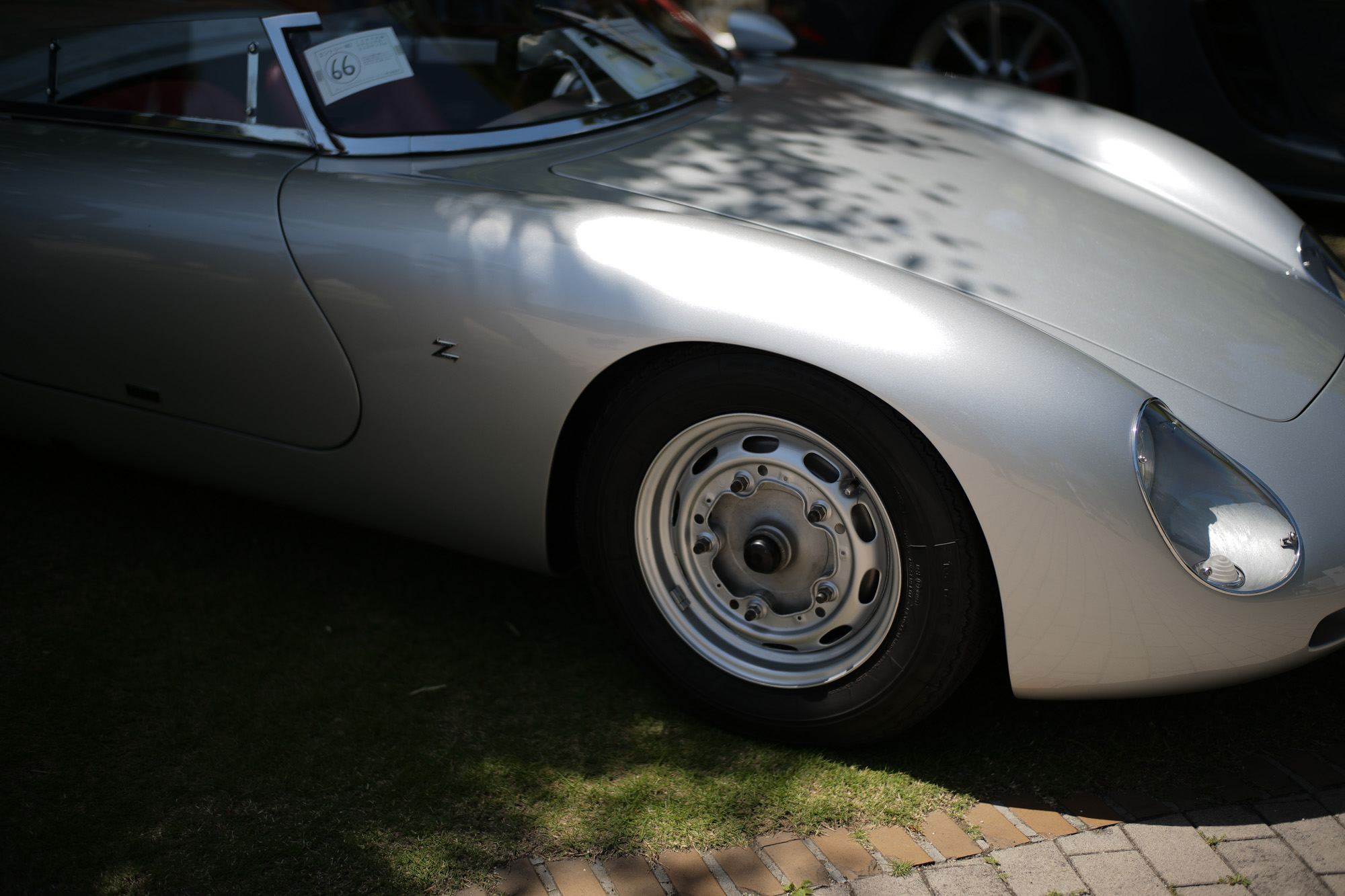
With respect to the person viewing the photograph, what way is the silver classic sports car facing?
facing the viewer and to the right of the viewer
